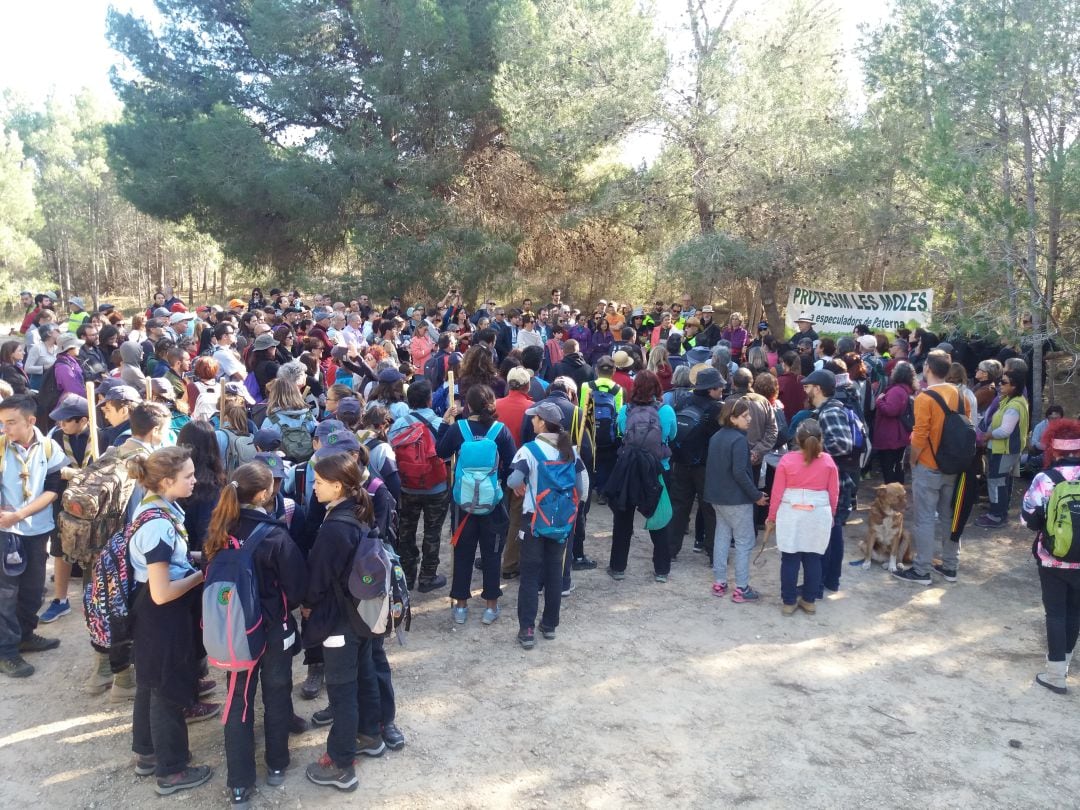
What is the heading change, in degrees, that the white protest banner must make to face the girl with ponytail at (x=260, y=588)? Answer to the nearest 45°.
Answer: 0° — it already faces them

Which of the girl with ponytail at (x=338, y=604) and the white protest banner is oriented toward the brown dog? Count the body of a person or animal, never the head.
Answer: the white protest banner

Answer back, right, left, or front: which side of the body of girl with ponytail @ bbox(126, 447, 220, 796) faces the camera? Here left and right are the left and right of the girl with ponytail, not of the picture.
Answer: right

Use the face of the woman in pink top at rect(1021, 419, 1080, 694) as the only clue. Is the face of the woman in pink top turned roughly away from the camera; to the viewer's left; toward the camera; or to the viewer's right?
away from the camera

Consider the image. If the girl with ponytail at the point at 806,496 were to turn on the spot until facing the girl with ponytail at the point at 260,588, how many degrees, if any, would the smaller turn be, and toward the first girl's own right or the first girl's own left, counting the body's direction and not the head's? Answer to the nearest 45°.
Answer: approximately 135° to the first girl's own left

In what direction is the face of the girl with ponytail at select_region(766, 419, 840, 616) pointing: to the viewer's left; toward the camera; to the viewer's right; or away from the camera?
away from the camera

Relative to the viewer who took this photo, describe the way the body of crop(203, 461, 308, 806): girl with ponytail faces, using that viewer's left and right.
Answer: facing away from the viewer and to the right of the viewer

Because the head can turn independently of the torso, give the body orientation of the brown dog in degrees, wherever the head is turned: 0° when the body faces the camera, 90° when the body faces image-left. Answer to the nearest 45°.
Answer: approximately 0°

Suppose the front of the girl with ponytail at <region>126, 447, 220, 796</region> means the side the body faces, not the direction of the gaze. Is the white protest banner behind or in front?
in front

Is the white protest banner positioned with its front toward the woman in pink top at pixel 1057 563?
yes

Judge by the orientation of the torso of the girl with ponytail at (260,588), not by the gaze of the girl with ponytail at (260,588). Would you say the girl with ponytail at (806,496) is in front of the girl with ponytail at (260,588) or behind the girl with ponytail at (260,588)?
in front

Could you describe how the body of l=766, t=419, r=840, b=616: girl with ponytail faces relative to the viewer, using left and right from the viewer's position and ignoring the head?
facing away from the viewer
